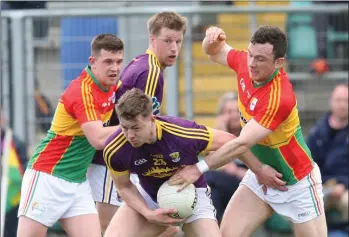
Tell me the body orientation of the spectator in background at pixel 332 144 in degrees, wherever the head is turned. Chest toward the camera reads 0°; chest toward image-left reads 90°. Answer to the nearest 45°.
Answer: approximately 0°

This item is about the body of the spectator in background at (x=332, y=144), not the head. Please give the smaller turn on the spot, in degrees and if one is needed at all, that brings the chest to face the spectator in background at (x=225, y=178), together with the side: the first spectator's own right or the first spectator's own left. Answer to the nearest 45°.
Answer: approximately 45° to the first spectator's own right

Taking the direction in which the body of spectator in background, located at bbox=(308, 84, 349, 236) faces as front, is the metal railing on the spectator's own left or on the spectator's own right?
on the spectator's own right

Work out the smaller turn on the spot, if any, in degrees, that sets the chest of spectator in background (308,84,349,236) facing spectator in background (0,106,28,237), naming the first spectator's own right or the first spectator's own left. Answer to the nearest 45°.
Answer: approximately 90° to the first spectator's own right
